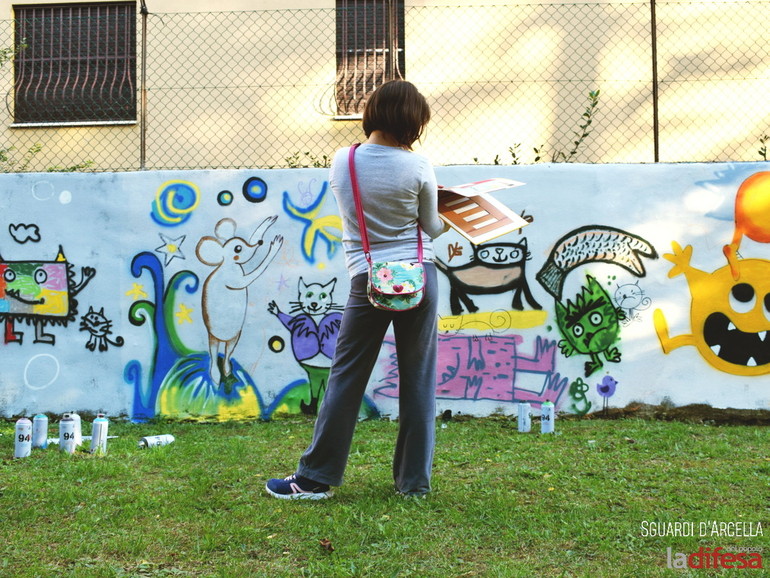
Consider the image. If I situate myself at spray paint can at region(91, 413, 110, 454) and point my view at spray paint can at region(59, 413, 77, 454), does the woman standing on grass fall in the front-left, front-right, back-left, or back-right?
back-left

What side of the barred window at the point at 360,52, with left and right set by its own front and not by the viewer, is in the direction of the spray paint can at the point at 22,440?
front

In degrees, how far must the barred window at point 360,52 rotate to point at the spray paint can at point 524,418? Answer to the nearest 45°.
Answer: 0° — it already faces it

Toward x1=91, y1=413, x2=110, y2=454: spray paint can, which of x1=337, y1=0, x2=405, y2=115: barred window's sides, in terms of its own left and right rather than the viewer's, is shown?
front

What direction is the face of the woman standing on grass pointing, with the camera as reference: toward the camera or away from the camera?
away from the camera

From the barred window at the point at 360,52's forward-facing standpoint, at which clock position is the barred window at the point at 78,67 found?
the barred window at the point at 78,67 is roughly at 3 o'clock from the barred window at the point at 360,52.

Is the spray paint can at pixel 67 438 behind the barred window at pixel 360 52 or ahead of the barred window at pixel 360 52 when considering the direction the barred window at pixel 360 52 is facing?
ahead

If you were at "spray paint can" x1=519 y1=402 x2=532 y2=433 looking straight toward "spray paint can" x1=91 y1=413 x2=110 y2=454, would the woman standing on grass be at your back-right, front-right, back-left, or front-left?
front-left

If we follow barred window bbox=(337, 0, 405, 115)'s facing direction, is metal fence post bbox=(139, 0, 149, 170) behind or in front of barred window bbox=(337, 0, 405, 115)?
in front

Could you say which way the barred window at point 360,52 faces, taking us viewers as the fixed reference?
facing the viewer

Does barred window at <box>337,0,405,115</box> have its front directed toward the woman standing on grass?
yes
